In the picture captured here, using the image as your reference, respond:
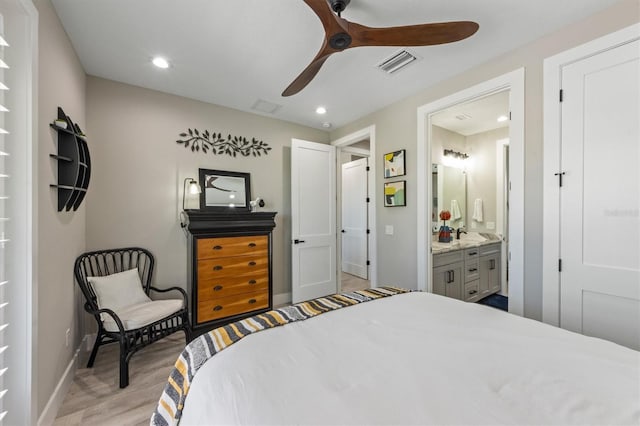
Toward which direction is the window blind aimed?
to the viewer's right

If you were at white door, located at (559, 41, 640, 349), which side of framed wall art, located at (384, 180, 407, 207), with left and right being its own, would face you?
left

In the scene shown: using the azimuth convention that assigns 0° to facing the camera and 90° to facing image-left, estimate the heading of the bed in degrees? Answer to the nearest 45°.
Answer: approximately 135°

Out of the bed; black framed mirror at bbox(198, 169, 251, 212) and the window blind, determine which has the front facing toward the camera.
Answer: the black framed mirror

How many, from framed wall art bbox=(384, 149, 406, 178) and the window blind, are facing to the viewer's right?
1

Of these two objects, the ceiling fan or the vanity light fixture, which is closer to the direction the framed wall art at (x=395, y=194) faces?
the ceiling fan

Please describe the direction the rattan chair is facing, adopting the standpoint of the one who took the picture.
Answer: facing the viewer and to the right of the viewer

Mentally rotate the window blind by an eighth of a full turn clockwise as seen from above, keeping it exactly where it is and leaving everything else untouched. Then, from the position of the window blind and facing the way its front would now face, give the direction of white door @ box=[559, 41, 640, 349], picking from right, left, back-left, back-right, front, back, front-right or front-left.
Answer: front

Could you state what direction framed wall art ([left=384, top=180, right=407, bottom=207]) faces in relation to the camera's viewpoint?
facing the viewer and to the left of the viewer

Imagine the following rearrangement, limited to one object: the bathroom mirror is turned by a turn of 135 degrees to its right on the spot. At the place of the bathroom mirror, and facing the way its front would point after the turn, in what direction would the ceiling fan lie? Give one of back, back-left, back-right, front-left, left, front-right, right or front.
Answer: left

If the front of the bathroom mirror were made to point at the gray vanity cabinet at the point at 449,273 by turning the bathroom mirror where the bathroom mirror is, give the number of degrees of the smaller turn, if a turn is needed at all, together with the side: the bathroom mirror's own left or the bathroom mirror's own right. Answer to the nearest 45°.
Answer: approximately 45° to the bathroom mirror's own right

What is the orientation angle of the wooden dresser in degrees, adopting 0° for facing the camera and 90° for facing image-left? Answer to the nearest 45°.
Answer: approximately 315°

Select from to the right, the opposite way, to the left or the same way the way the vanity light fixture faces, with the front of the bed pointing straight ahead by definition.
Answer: the opposite way

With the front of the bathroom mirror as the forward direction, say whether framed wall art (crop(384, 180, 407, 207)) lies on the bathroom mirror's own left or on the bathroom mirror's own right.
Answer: on the bathroom mirror's own right
